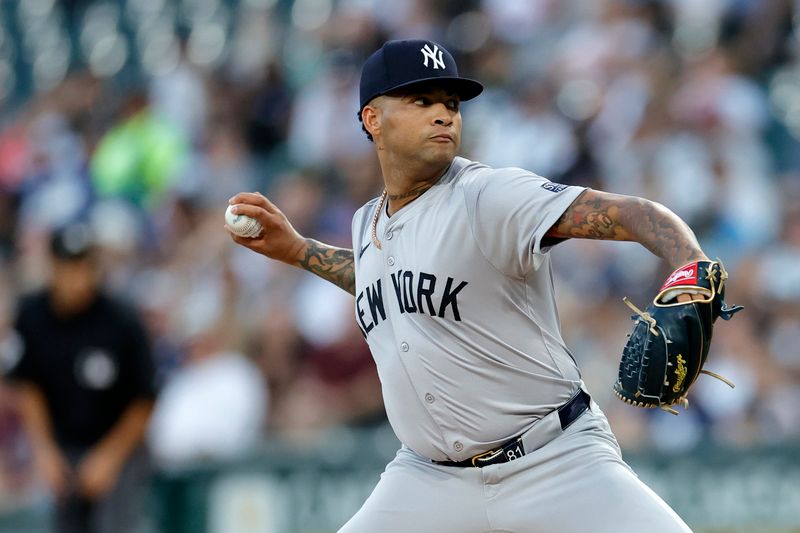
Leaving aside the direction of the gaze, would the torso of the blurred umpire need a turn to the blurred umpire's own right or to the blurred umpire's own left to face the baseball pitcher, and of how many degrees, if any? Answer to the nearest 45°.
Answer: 0° — they already face them

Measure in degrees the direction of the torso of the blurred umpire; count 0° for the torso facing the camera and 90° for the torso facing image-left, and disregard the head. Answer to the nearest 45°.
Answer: approximately 0°
